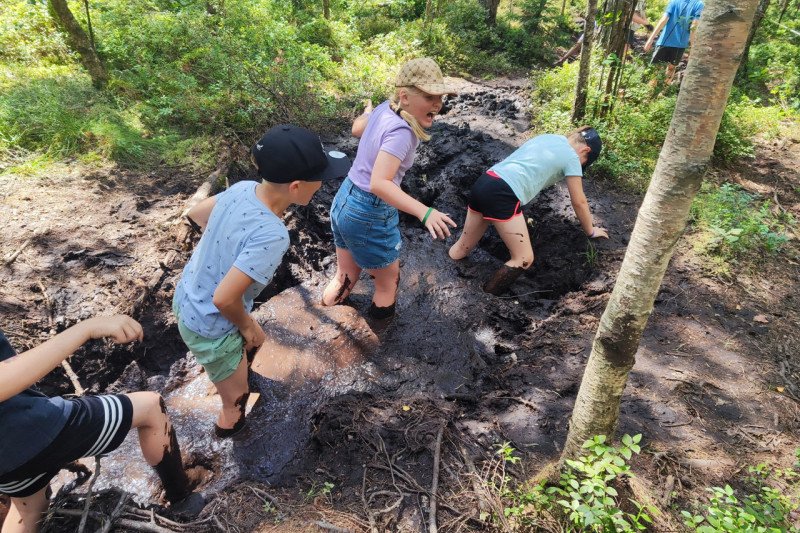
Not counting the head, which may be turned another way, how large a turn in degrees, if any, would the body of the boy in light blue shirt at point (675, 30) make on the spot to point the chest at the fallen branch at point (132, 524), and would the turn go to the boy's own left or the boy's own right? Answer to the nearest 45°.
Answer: approximately 180°

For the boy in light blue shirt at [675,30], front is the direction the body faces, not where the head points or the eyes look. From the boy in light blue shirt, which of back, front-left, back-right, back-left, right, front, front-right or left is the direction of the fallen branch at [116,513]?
back

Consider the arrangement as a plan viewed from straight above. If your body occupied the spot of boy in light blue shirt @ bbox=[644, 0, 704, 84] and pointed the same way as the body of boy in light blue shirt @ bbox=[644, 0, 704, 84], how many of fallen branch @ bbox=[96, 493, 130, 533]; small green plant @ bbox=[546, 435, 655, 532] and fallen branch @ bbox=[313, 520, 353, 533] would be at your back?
3

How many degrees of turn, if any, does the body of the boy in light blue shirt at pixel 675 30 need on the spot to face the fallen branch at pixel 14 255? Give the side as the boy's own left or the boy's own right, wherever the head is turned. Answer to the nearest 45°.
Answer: approximately 135° to the boy's own left

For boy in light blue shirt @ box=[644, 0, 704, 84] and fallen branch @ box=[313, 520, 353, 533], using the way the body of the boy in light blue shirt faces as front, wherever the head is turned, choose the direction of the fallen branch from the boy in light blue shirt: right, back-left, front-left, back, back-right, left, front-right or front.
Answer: back

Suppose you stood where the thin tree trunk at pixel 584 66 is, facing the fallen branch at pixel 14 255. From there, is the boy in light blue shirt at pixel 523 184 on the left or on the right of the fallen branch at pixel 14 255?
left

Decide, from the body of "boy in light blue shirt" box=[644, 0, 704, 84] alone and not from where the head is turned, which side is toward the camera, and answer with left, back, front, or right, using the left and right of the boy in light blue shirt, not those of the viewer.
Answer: back

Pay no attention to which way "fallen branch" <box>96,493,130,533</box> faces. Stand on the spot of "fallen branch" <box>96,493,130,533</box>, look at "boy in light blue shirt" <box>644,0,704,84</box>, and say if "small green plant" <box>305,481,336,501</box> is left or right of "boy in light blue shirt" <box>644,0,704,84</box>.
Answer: right

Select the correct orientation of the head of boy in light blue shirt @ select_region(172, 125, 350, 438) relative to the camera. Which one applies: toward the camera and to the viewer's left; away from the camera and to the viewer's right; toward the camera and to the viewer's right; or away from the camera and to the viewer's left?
away from the camera and to the viewer's right

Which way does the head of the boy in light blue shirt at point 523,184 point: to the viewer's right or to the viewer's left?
to the viewer's right

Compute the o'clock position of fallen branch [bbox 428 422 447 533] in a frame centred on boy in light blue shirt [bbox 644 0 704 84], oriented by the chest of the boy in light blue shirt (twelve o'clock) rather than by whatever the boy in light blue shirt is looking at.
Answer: The fallen branch is roughly at 6 o'clock from the boy in light blue shirt.

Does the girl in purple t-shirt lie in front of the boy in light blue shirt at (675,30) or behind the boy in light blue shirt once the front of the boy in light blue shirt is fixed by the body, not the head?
behind

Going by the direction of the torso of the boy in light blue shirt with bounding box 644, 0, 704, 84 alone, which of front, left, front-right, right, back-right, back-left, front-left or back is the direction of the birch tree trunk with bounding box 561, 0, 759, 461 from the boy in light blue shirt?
back

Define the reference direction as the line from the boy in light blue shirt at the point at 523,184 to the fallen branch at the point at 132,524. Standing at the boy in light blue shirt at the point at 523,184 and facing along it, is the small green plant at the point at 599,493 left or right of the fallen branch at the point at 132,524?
left
